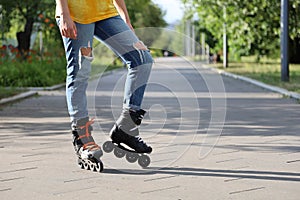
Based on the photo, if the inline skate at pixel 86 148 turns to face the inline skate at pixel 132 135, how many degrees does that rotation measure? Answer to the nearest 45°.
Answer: approximately 45° to its left

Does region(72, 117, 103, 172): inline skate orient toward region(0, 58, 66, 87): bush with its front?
no

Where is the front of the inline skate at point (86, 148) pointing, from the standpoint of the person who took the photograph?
facing the viewer and to the right of the viewer

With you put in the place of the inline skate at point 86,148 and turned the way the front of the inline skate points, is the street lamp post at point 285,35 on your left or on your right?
on your left

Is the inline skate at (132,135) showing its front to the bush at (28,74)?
no
